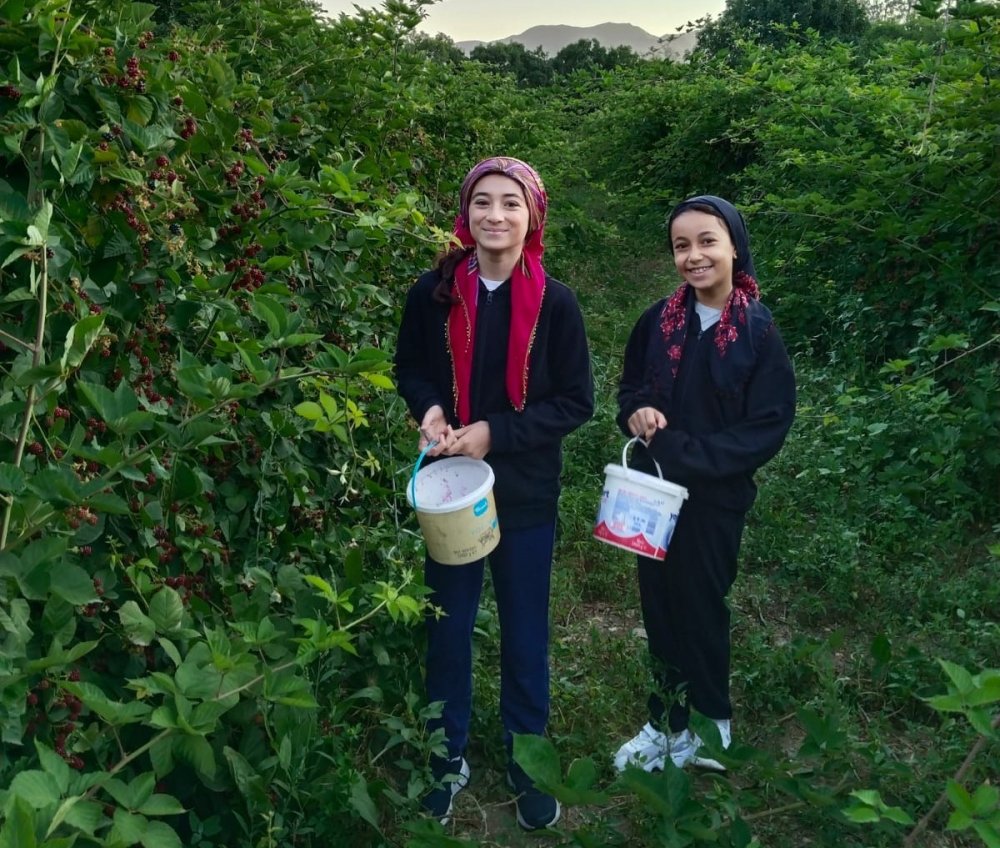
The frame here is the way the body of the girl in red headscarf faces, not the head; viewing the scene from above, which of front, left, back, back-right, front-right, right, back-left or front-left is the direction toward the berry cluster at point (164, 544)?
front-right

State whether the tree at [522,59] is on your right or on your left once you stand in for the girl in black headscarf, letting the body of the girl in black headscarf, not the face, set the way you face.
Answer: on your right

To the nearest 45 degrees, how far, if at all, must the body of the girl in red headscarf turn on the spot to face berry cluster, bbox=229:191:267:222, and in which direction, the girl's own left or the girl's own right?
approximately 90° to the girl's own right

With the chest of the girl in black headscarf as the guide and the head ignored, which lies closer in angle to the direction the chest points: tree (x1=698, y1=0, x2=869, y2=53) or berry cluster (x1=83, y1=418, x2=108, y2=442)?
the berry cluster

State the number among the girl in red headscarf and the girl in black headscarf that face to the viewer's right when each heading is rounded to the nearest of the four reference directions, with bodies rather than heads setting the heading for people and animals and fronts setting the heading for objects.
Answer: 0

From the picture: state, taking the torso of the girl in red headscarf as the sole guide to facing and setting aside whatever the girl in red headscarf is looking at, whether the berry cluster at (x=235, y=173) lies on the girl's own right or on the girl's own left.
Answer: on the girl's own right

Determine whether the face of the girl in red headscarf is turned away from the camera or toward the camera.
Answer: toward the camera

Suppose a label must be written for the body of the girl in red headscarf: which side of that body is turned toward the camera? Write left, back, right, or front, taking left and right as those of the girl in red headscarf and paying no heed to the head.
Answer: front

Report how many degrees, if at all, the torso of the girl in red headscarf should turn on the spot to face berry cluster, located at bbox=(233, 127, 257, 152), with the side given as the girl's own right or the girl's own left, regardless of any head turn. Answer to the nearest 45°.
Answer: approximately 90° to the girl's own right

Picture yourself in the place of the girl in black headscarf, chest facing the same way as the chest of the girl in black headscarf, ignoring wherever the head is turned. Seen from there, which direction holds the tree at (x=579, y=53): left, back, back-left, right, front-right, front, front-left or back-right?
back-right
